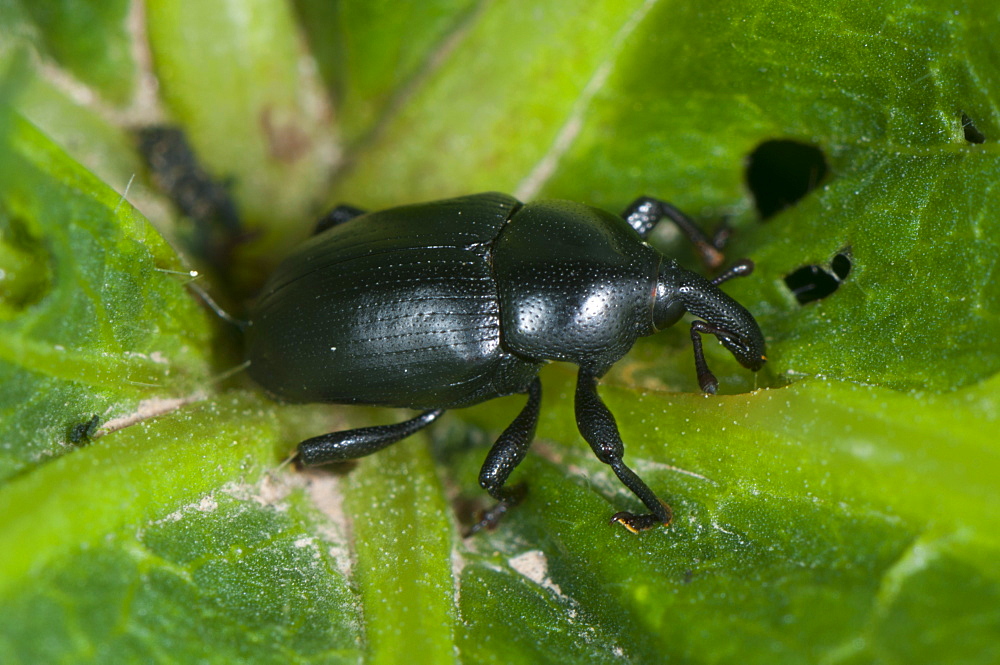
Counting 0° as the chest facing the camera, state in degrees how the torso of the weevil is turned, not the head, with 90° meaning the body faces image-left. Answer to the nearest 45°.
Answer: approximately 270°
